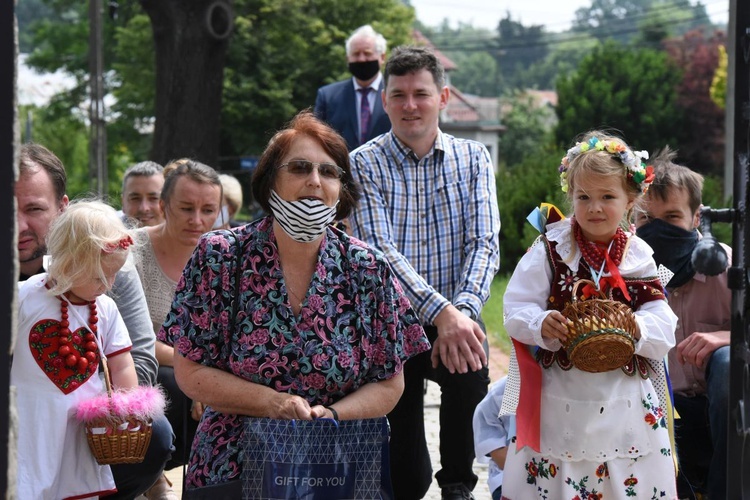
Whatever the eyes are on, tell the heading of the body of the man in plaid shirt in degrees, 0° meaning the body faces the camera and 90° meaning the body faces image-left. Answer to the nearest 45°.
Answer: approximately 0°

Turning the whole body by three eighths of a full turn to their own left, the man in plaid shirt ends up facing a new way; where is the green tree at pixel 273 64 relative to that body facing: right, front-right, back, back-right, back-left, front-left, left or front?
front-left

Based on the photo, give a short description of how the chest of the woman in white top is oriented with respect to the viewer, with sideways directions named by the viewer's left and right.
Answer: facing the viewer and to the right of the viewer

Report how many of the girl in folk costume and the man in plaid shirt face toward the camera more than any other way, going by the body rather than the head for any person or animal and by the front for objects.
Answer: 2

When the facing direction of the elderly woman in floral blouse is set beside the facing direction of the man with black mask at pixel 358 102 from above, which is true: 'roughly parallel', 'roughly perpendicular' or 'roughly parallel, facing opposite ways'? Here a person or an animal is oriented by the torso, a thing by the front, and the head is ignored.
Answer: roughly parallel

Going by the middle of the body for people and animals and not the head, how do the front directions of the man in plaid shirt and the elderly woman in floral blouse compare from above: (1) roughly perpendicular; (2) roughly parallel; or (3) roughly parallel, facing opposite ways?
roughly parallel

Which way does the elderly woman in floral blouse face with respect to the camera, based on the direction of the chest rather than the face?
toward the camera

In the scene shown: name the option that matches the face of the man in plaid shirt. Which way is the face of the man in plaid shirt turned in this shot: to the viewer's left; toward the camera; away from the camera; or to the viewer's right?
toward the camera

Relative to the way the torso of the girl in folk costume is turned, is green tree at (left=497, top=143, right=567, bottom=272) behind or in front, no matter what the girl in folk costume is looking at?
behind

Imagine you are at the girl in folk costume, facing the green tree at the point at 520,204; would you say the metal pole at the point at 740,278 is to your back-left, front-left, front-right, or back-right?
back-right

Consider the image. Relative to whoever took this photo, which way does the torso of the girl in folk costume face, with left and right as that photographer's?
facing the viewer

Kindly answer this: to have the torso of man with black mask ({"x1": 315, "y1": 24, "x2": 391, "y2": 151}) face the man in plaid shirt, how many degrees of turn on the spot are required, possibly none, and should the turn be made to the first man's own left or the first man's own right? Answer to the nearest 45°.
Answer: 0° — they already face them

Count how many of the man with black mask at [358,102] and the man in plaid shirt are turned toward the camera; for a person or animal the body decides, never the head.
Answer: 2

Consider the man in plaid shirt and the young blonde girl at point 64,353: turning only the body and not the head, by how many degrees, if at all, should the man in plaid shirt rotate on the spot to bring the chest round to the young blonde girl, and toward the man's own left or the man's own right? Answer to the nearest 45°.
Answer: approximately 45° to the man's own right

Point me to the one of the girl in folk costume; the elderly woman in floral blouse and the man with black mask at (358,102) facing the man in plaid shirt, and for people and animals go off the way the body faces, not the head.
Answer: the man with black mask

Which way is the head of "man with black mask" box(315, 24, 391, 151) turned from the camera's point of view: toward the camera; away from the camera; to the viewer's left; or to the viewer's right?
toward the camera

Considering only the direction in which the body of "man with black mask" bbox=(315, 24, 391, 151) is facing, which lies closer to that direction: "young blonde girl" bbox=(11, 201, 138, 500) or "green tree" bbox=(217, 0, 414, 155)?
the young blonde girl
